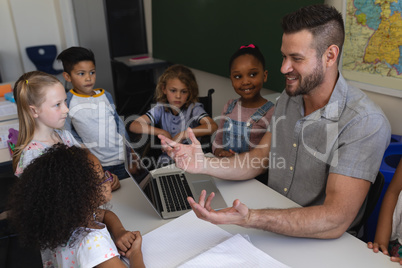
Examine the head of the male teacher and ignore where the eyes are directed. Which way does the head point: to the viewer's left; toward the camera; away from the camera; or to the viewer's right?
to the viewer's left

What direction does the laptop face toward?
to the viewer's right

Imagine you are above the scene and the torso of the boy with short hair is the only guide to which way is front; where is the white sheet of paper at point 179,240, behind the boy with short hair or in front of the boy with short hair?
in front

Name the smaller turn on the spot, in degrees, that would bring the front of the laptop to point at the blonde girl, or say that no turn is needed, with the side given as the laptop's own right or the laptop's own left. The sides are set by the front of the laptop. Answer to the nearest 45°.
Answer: approximately 135° to the laptop's own left

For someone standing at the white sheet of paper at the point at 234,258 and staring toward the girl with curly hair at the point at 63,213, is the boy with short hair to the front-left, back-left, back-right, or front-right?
front-right

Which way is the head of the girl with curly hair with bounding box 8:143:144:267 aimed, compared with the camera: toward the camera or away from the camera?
away from the camera

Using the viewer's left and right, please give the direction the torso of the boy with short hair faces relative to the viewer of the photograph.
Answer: facing the viewer and to the right of the viewer

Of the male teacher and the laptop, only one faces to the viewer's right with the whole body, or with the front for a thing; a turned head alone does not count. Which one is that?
the laptop

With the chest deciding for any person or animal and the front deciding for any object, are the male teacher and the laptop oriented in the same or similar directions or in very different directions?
very different directions

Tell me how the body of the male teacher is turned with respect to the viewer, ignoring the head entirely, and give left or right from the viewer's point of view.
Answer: facing the viewer and to the left of the viewer

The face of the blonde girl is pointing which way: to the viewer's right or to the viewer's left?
to the viewer's right

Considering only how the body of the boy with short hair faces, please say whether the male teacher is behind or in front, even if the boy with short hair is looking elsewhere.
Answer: in front

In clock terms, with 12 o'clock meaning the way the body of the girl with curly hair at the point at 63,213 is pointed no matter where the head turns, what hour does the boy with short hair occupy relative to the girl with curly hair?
The boy with short hair is roughly at 11 o'clock from the girl with curly hair.

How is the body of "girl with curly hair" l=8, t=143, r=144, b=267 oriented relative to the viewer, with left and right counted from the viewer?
facing away from the viewer and to the right of the viewer
